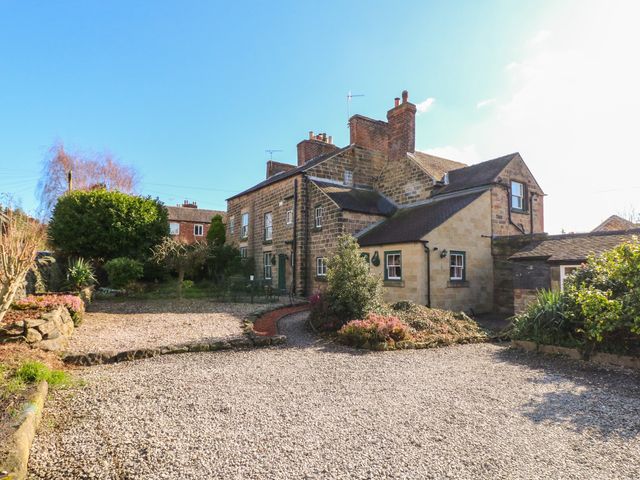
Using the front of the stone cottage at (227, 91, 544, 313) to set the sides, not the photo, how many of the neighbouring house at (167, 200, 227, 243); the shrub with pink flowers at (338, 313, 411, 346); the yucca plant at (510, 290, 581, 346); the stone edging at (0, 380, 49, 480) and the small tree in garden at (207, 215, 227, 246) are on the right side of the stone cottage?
2

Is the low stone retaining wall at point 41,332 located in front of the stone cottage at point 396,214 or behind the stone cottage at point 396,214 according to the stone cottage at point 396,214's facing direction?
in front

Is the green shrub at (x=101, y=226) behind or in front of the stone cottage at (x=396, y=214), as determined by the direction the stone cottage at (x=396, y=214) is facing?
in front

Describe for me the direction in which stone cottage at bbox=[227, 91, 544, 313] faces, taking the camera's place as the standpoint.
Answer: facing the viewer and to the left of the viewer

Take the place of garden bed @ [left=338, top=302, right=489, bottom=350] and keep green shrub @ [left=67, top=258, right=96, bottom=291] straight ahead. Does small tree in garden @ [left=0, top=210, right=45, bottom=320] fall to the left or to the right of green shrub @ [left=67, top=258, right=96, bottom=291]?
left

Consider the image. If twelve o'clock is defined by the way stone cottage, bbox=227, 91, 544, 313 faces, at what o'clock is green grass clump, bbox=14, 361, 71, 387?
The green grass clump is roughly at 11 o'clock from the stone cottage.

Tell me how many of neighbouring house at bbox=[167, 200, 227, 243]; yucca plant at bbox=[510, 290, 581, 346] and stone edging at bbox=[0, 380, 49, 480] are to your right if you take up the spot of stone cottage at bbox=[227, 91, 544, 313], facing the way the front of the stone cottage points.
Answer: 1

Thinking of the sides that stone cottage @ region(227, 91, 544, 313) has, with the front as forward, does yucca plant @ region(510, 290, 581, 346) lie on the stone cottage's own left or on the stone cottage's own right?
on the stone cottage's own left

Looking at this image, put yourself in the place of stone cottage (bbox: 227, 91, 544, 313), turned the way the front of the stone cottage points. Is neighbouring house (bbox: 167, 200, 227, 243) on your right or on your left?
on your right

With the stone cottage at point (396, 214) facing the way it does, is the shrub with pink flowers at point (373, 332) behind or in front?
in front

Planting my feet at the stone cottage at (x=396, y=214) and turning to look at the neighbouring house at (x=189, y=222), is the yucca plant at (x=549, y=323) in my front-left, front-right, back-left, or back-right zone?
back-left
